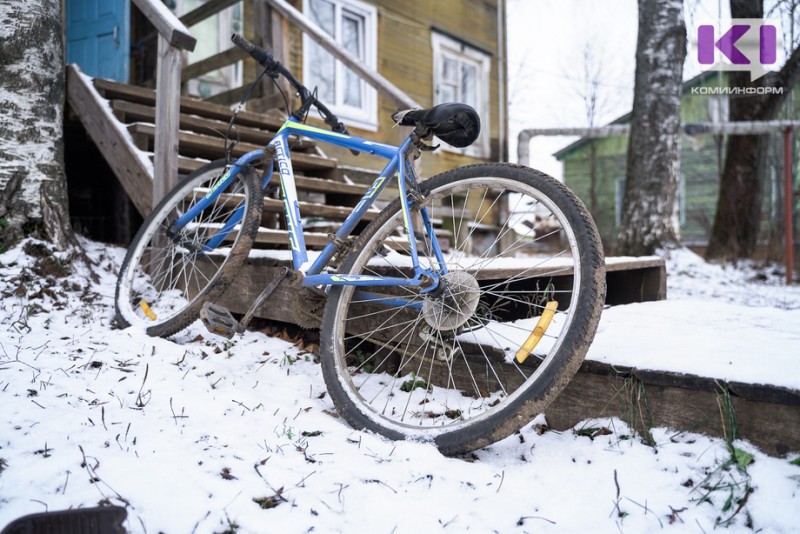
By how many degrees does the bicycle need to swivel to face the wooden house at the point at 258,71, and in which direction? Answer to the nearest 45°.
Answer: approximately 45° to its right

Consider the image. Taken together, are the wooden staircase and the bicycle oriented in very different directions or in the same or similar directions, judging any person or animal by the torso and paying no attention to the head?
very different directions

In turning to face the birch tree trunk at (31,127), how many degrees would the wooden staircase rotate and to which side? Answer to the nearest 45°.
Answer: approximately 90° to its right

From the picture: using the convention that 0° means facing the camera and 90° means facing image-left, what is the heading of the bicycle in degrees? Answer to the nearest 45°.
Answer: approximately 135°

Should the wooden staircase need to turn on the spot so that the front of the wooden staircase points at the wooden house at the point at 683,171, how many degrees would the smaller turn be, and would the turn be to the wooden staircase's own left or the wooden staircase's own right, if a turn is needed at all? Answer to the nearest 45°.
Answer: approximately 90° to the wooden staircase's own left

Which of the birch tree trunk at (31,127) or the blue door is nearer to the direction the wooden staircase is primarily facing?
the birch tree trunk

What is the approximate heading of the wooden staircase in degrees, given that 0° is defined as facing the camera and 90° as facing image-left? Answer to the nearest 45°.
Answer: approximately 315°
